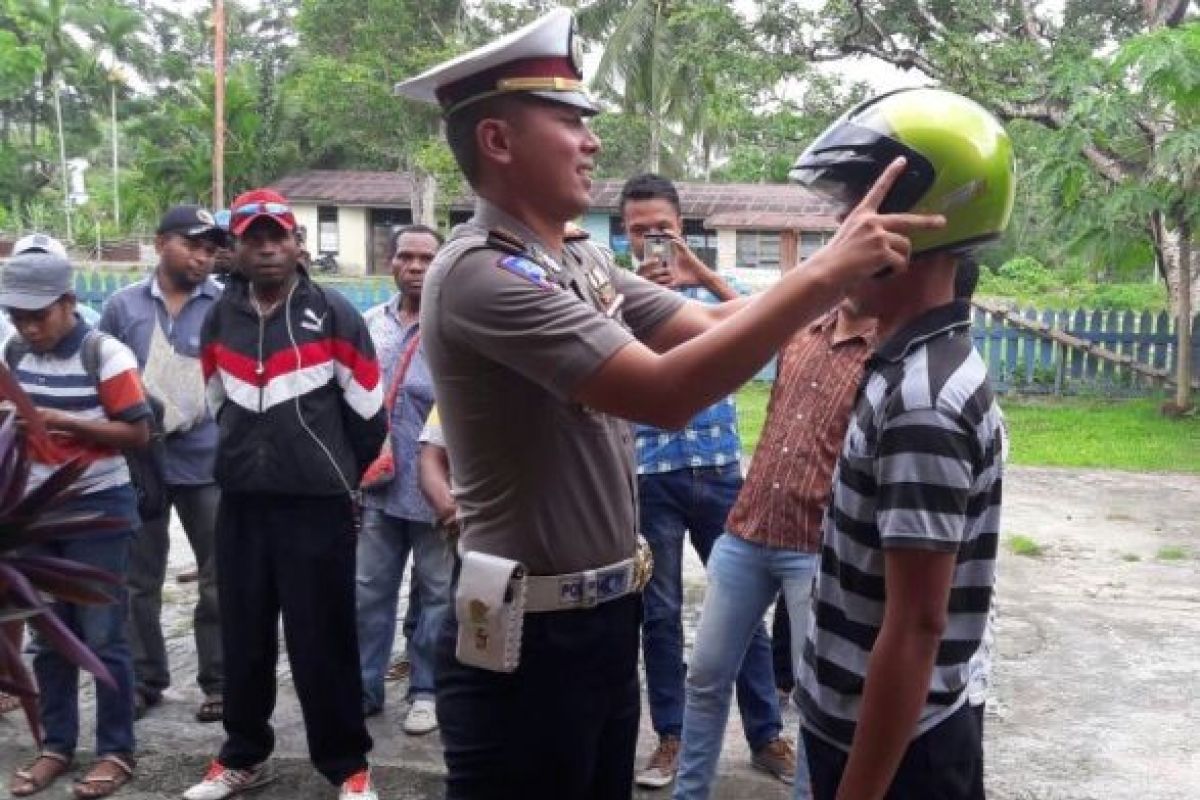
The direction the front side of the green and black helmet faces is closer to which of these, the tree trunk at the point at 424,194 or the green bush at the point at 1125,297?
the tree trunk

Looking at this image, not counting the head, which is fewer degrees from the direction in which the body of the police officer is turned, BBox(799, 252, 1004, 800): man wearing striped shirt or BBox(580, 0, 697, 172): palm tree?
the man wearing striped shirt

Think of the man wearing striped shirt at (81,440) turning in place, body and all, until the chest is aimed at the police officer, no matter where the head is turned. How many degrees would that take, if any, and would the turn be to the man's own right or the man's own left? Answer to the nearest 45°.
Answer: approximately 45° to the man's own left

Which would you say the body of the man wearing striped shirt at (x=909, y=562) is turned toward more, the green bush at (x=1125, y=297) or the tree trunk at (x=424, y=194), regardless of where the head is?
the tree trunk

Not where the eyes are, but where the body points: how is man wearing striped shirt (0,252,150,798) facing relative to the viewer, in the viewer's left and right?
facing the viewer and to the left of the viewer

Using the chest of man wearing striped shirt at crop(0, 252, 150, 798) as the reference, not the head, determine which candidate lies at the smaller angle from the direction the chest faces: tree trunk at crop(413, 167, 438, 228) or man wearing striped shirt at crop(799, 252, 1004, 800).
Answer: the man wearing striped shirt

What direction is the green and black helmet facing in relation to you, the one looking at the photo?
facing to the left of the viewer

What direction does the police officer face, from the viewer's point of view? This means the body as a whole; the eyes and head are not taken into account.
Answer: to the viewer's right

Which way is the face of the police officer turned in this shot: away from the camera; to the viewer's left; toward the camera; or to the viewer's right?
to the viewer's right

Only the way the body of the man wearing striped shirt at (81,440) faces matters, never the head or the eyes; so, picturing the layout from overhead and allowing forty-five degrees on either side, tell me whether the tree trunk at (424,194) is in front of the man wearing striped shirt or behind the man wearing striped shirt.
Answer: behind

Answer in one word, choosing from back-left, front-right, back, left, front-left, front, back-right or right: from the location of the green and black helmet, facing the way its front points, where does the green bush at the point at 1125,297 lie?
right

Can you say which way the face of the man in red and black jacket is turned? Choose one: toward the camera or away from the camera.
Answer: toward the camera

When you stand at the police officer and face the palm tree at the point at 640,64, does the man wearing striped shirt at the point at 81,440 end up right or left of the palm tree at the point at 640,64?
left

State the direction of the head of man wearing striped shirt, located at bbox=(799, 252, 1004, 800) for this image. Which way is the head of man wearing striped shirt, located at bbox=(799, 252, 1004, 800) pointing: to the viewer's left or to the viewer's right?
to the viewer's left

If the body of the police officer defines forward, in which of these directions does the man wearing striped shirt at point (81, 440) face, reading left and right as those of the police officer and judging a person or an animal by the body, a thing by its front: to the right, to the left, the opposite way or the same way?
to the right

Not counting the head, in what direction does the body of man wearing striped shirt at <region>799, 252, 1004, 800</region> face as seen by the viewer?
to the viewer's left

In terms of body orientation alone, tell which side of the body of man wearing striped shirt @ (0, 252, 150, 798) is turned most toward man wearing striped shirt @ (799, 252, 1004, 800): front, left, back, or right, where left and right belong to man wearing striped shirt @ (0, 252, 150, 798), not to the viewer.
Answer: left

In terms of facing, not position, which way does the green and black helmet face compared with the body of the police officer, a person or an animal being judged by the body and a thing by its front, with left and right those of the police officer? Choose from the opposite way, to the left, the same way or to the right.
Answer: the opposite way

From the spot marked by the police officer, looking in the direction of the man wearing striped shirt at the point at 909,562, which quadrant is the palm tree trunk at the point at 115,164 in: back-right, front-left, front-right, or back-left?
back-left

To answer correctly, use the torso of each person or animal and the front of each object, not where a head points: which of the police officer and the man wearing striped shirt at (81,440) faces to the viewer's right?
the police officer

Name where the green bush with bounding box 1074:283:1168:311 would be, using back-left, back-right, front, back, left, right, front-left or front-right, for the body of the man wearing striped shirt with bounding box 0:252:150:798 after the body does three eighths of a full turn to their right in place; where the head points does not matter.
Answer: front-right
